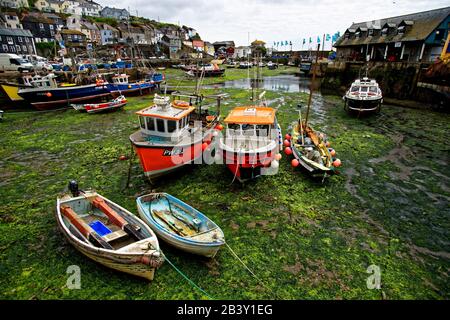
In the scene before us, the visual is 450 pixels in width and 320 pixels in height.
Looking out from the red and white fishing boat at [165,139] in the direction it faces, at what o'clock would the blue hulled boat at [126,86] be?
The blue hulled boat is roughly at 4 o'clock from the red and white fishing boat.

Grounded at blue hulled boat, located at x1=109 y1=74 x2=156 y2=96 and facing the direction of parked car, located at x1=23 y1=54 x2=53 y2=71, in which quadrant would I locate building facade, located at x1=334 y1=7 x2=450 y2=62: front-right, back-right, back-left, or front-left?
back-right

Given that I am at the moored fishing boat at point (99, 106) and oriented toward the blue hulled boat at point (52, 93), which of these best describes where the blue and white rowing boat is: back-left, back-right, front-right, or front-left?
back-left

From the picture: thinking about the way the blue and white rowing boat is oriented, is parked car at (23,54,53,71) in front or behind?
behind

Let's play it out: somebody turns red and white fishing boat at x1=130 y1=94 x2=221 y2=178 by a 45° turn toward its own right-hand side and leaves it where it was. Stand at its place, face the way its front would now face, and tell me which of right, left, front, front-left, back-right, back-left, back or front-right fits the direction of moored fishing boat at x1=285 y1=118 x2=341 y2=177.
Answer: back

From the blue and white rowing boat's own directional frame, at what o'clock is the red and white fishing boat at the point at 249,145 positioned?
The red and white fishing boat is roughly at 9 o'clock from the blue and white rowing boat.
